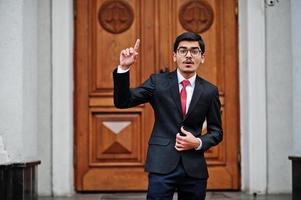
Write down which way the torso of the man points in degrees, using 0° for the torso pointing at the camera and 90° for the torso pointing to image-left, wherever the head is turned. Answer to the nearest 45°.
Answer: approximately 0°

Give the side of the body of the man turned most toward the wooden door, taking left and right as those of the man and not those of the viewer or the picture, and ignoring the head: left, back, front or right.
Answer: back
